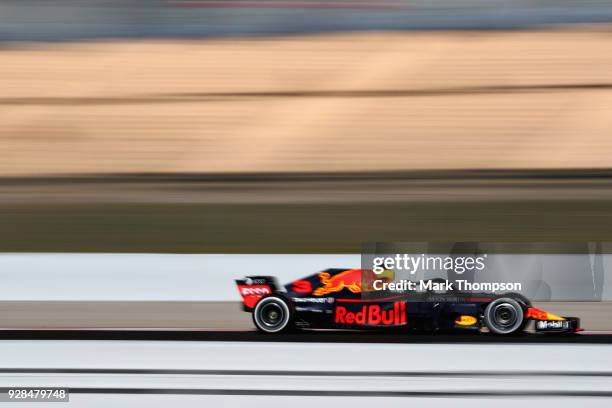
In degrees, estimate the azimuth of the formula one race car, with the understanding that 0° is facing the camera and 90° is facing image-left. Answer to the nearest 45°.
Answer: approximately 270°
